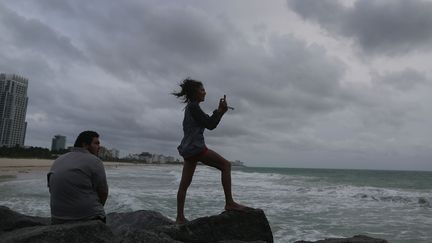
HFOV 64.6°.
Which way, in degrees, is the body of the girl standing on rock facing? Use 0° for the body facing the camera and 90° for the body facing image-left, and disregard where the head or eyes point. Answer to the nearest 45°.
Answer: approximately 270°

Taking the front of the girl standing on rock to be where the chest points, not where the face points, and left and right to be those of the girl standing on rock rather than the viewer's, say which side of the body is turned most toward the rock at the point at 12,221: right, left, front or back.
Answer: back

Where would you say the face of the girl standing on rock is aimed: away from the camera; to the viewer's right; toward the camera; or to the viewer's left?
to the viewer's right

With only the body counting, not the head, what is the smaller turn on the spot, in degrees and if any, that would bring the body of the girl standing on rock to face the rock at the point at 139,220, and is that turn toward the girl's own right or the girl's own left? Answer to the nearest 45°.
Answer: approximately 135° to the girl's own left

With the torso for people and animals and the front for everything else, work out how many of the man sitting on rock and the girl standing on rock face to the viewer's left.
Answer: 0

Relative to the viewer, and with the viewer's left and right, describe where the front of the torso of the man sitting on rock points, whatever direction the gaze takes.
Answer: facing away from the viewer and to the right of the viewer

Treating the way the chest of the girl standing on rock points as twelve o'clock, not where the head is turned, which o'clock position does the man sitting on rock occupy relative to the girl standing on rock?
The man sitting on rock is roughly at 5 o'clock from the girl standing on rock.
